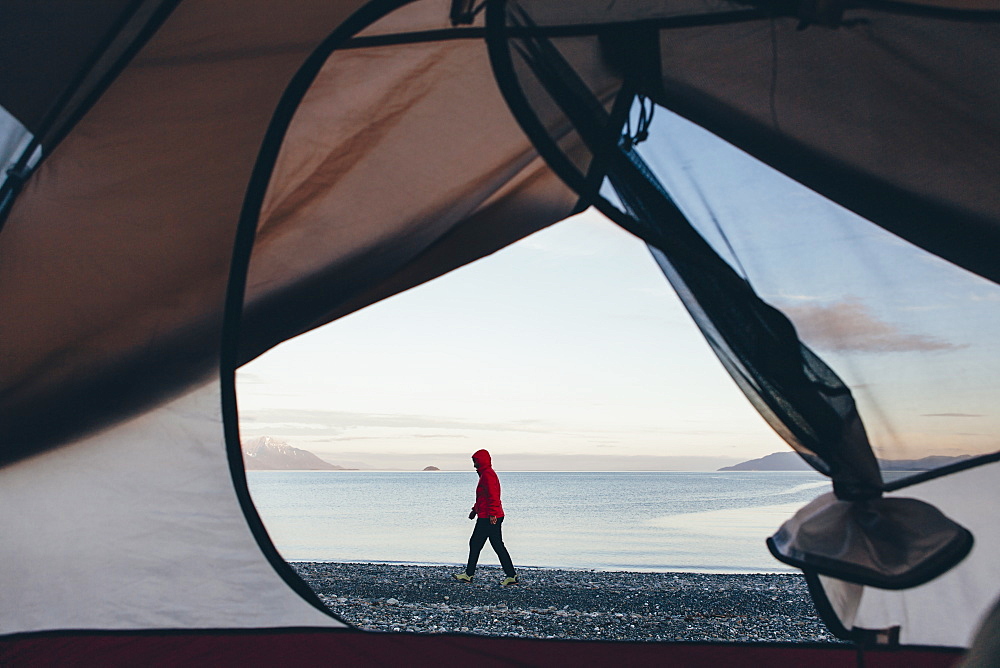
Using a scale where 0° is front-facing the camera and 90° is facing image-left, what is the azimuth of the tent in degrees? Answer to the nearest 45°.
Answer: approximately 180°

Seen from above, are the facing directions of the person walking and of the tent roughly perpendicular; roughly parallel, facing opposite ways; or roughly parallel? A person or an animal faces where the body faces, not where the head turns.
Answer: roughly perpendicular

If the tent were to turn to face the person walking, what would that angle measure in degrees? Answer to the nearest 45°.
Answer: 0° — it already faces them
